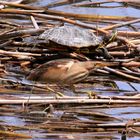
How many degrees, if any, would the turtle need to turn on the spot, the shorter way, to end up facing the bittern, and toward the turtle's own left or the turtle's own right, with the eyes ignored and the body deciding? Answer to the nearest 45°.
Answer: approximately 90° to the turtle's own right

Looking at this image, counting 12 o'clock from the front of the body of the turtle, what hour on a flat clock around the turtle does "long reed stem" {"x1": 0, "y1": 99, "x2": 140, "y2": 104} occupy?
The long reed stem is roughly at 3 o'clock from the turtle.

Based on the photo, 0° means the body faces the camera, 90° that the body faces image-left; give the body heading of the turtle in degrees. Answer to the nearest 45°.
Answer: approximately 270°
